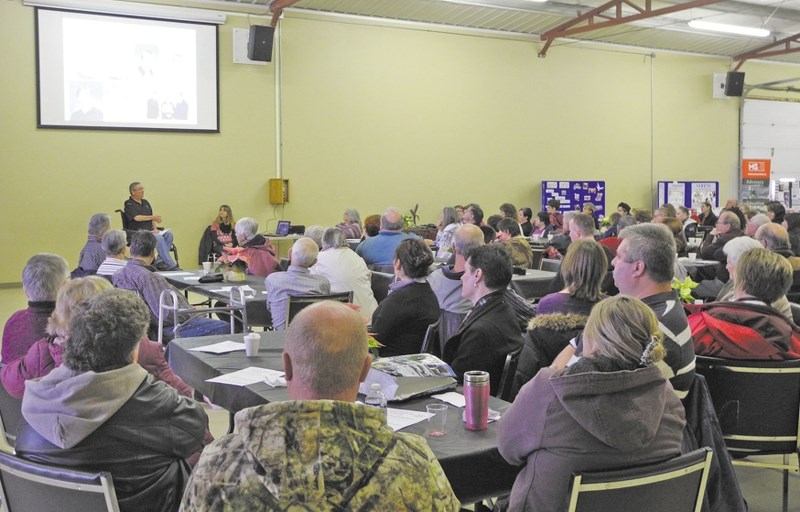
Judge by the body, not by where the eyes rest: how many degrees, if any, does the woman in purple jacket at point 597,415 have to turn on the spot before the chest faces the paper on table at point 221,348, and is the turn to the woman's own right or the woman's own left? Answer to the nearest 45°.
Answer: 0° — they already face it

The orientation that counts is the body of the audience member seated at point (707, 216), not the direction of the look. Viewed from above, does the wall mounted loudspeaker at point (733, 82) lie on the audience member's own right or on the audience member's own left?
on the audience member's own right

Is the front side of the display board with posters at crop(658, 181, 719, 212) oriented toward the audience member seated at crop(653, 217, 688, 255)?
yes

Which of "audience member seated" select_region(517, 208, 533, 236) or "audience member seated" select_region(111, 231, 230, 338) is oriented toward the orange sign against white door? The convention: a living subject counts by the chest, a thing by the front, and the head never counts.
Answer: "audience member seated" select_region(111, 231, 230, 338)

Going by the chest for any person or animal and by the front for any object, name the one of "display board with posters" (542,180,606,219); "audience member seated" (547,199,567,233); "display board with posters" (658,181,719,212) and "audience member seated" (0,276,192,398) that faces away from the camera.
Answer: "audience member seated" (0,276,192,398)

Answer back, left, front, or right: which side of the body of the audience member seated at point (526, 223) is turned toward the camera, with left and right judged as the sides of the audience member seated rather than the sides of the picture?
left

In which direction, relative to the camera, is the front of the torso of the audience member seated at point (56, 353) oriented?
away from the camera

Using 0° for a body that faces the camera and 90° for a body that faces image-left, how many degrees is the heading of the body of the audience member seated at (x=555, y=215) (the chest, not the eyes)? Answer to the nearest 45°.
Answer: approximately 90°

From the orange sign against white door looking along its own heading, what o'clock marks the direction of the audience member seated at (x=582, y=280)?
The audience member seated is roughly at 12 o'clock from the orange sign against white door.

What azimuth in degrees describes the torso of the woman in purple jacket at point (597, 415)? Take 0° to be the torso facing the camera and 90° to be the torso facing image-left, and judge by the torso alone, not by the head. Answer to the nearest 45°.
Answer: approximately 135°

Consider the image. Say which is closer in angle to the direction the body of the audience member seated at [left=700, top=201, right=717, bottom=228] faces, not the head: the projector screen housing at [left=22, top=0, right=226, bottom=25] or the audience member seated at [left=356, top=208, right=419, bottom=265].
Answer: the projector screen housing
